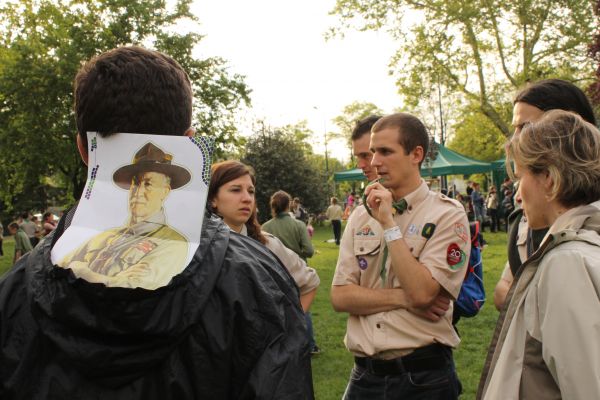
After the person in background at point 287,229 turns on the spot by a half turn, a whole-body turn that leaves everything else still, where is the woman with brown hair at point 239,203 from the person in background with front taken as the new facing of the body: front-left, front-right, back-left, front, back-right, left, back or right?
front

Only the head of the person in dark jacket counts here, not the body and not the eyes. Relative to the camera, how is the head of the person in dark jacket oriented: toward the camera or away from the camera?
away from the camera

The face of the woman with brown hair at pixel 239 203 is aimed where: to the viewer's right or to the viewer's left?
to the viewer's right

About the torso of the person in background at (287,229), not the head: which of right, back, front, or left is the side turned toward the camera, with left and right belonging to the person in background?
back

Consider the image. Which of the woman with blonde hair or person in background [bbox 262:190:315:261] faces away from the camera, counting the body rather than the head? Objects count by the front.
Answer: the person in background

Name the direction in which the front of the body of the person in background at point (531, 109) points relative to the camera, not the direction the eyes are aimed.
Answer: to the viewer's left

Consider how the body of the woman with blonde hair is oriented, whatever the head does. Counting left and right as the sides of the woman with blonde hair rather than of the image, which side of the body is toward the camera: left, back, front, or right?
left

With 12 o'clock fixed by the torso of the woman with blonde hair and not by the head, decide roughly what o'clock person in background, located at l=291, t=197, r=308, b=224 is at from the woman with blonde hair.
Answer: The person in background is roughly at 2 o'clock from the woman with blonde hair.

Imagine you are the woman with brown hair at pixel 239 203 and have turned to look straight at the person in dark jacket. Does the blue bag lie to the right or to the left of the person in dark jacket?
left

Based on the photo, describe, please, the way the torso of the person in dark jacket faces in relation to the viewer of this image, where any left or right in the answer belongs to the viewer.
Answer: facing away from the viewer

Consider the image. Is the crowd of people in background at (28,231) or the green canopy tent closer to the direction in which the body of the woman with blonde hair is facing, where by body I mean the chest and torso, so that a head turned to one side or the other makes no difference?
the crowd of people in background

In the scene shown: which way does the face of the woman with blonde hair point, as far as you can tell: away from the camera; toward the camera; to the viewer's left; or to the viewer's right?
to the viewer's left

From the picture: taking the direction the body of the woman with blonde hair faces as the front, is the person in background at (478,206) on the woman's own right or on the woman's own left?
on the woman's own right
